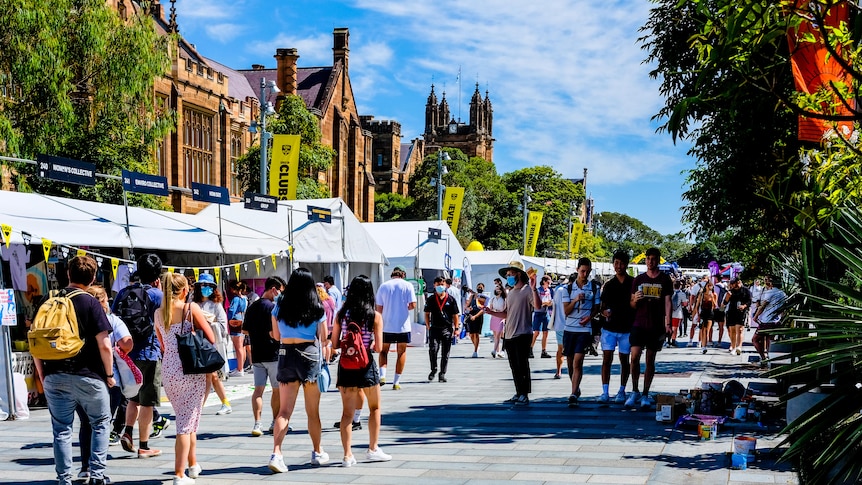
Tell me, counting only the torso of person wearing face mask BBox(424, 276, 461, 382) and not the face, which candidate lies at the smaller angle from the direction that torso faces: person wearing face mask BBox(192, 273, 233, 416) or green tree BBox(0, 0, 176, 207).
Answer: the person wearing face mask

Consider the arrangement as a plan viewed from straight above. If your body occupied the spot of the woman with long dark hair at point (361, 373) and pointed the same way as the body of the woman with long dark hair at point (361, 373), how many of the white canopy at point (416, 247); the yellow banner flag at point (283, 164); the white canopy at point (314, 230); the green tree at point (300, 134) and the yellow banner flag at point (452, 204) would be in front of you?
5

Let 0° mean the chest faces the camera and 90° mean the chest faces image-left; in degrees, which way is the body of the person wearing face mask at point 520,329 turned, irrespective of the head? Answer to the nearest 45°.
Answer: approximately 45°

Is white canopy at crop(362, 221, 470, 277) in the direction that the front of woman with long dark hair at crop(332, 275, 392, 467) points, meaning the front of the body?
yes

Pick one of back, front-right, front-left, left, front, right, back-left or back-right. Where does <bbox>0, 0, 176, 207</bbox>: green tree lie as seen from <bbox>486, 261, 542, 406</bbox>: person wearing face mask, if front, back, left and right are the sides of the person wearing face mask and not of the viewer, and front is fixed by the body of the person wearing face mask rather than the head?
right

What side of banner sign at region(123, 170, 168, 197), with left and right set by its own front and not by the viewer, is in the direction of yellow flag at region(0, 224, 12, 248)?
right

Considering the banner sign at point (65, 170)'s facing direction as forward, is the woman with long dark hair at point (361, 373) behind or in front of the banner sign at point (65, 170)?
in front

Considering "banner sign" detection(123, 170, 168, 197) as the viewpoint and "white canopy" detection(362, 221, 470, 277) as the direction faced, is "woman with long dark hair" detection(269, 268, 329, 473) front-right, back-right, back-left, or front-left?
back-right

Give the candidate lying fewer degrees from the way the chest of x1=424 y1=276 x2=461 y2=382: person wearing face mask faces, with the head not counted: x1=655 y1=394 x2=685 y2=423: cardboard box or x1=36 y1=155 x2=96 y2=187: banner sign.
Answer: the cardboard box

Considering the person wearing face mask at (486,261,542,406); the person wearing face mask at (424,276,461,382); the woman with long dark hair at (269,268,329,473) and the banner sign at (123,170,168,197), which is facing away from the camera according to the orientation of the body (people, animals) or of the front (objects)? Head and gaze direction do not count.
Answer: the woman with long dark hair

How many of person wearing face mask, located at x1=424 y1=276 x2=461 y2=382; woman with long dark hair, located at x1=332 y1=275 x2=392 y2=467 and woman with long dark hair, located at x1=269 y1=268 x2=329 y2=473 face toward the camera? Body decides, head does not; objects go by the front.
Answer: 1

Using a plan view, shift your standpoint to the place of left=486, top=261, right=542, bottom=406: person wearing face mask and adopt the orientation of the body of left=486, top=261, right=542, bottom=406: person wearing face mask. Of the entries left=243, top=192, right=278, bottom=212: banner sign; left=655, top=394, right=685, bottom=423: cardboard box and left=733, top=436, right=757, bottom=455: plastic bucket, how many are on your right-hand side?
1

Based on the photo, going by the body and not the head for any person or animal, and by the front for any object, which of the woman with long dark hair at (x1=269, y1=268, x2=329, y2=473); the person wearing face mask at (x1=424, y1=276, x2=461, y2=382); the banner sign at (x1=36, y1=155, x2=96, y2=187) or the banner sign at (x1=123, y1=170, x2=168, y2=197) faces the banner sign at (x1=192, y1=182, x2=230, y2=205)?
the woman with long dark hair

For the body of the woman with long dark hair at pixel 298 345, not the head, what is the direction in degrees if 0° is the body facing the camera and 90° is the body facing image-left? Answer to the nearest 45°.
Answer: approximately 180°

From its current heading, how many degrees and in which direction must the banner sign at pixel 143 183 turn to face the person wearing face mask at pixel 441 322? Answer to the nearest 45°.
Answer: approximately 45° to its left

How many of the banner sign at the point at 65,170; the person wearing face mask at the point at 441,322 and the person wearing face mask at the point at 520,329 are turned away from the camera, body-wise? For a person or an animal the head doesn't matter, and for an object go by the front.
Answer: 0

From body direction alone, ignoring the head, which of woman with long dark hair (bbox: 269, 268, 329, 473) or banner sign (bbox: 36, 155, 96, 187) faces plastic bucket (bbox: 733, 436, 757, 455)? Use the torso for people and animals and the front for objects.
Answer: the banner sign

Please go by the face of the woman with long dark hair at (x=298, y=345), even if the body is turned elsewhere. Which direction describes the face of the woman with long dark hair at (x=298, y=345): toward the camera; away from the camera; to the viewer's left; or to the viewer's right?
away from the camera

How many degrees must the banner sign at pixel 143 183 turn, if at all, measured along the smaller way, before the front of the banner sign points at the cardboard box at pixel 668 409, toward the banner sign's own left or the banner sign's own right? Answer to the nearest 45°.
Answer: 0° — it already faces it

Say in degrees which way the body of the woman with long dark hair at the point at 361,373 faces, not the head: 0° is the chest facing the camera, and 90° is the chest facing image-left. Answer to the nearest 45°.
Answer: approximately 180°
